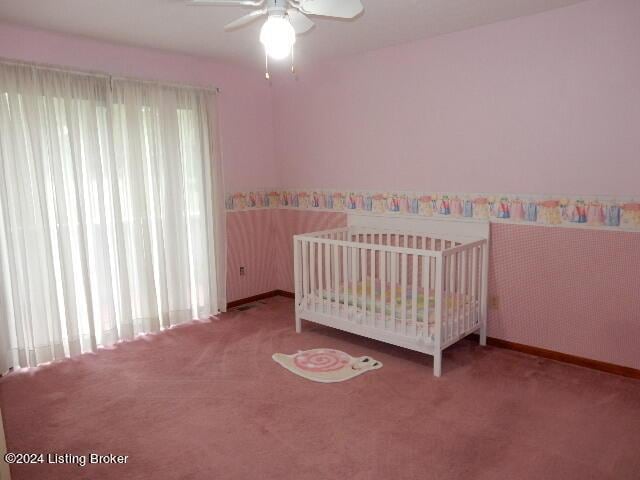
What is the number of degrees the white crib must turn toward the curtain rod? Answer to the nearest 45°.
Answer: approximately 45° to its right

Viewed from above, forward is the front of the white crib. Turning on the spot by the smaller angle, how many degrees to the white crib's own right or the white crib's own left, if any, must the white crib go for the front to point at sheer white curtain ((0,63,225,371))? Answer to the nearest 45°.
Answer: approximately 45° to the white crib's own right

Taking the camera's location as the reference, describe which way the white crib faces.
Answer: facing the viewer and to the left of the viewer

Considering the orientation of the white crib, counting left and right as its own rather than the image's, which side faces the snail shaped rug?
front
